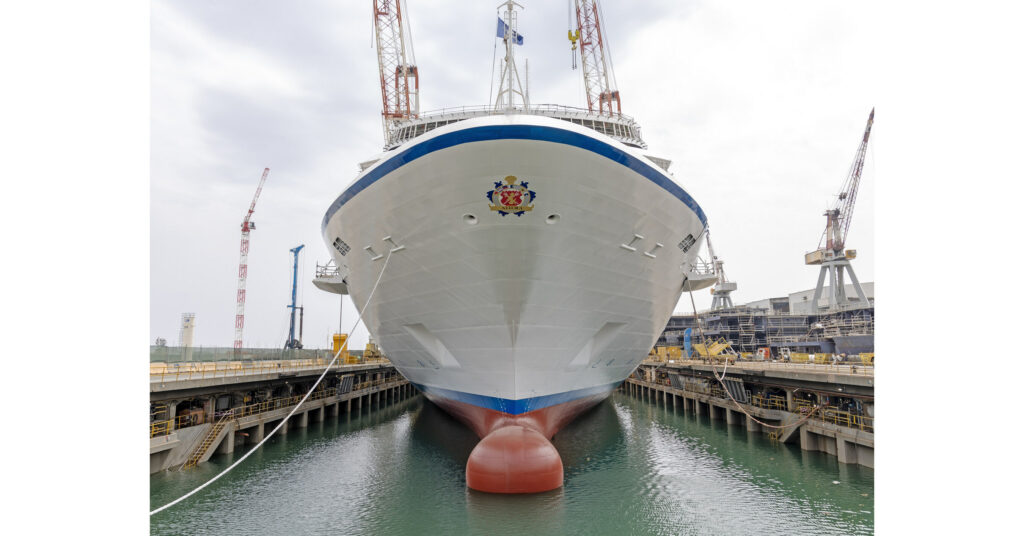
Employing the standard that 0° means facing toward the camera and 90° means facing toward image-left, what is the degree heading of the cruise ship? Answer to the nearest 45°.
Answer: approximately 0°
